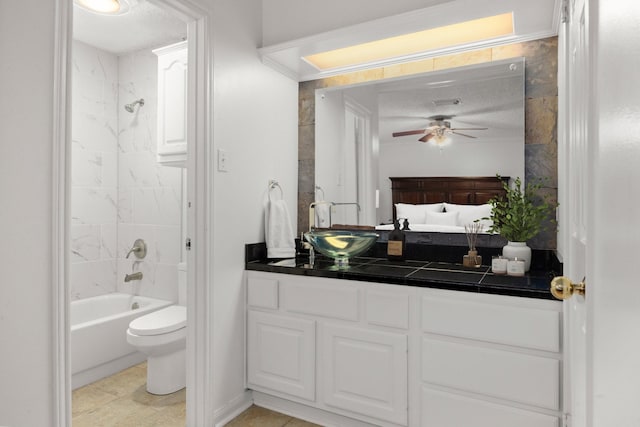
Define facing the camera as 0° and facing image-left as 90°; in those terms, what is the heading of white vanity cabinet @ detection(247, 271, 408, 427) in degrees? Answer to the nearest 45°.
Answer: approximately 45°

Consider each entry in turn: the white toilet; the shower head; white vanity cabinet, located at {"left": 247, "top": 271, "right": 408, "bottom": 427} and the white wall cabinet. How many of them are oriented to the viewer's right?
0

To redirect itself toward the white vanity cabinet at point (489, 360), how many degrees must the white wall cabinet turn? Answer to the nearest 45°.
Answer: approximately 90° to its left

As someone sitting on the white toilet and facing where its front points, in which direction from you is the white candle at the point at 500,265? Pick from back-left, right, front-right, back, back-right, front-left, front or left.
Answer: left

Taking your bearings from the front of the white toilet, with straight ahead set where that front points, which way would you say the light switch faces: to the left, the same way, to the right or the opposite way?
to the left

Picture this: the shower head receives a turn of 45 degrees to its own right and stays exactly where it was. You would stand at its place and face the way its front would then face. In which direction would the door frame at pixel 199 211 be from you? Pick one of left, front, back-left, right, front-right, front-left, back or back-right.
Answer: left

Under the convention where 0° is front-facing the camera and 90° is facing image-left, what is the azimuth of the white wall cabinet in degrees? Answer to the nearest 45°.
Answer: approximately 45°

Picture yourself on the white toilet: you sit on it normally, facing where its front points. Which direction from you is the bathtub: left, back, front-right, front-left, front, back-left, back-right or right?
right

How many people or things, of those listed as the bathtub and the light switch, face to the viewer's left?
0

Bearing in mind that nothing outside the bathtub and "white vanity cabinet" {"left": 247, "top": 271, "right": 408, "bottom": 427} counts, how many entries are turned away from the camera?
0
